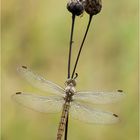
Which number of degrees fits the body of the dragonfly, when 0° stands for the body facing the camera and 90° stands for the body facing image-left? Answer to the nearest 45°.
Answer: approximately 180°
